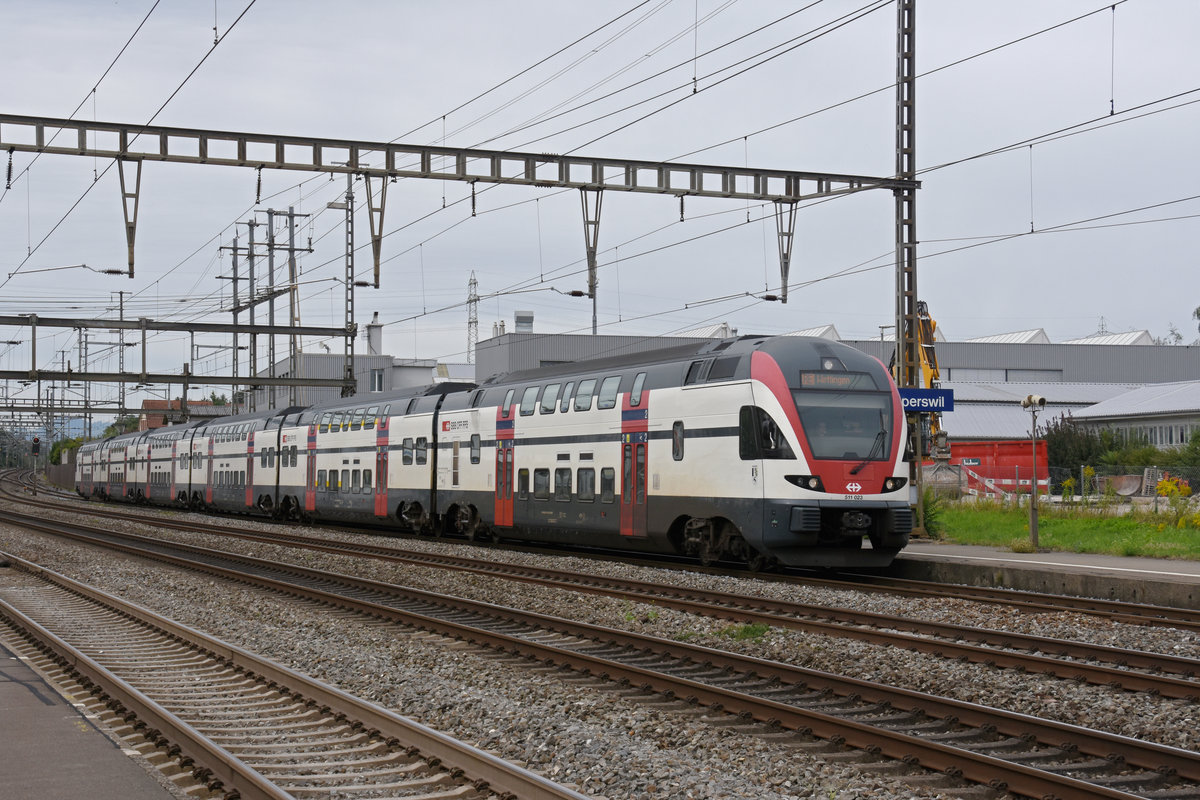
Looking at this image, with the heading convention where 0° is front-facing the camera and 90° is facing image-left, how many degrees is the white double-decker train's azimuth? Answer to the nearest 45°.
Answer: approximately 315°

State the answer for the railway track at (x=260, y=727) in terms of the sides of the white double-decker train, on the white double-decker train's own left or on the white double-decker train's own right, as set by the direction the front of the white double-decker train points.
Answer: on the white double-decker train's own right

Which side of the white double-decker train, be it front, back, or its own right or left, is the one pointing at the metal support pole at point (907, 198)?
front

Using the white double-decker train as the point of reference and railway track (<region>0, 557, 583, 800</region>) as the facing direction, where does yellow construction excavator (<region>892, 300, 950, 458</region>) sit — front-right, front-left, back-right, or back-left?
back-left

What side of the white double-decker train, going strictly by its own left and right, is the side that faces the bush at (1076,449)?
left

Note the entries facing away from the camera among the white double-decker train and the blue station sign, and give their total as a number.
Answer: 0

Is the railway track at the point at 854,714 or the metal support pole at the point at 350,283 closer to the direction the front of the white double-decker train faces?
the railway track

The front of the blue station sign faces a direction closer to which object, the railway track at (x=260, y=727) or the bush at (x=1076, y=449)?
the railway track

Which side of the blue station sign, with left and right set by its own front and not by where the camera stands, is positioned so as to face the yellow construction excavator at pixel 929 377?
back

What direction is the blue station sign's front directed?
toward the camera

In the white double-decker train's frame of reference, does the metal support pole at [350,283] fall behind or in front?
behind

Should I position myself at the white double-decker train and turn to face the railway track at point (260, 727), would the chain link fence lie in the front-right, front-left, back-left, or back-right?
back-left

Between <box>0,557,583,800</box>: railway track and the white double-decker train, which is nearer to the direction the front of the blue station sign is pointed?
the railway track

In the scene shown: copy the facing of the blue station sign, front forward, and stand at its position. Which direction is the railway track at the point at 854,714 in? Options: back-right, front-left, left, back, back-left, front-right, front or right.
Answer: front
